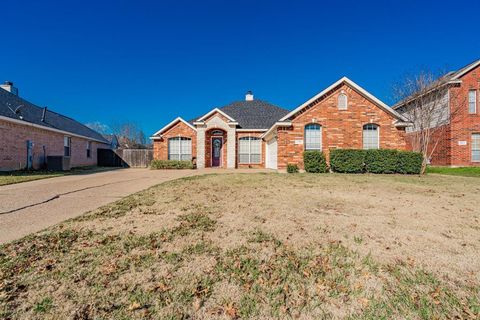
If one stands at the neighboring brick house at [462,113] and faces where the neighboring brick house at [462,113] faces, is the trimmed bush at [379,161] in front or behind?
in front

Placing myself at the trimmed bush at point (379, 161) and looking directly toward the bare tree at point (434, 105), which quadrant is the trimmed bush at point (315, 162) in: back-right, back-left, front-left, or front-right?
back-left

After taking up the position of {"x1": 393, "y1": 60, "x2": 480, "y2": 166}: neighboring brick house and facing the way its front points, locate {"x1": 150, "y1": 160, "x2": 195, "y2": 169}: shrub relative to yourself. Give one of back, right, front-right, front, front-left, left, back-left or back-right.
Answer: front-right

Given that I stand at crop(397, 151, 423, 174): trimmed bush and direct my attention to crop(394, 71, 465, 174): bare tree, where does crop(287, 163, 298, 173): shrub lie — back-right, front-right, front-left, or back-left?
back-left

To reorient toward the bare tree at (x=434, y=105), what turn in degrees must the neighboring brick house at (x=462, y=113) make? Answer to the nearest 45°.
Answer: approximately 45° to its right

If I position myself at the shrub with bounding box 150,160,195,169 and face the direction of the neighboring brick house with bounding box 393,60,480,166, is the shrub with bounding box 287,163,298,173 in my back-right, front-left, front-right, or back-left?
front-right

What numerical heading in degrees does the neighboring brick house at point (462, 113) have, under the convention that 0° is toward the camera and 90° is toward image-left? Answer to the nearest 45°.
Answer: approximately 0°

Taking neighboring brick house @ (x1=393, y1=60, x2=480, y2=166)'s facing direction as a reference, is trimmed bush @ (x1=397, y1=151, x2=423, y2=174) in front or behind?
in front

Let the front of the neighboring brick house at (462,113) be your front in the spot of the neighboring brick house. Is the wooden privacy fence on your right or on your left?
on your right

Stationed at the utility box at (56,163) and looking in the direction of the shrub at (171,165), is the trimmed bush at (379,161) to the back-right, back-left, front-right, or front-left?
front-right

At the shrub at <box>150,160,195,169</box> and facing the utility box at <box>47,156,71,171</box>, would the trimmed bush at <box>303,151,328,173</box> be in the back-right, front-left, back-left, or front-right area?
back-left
